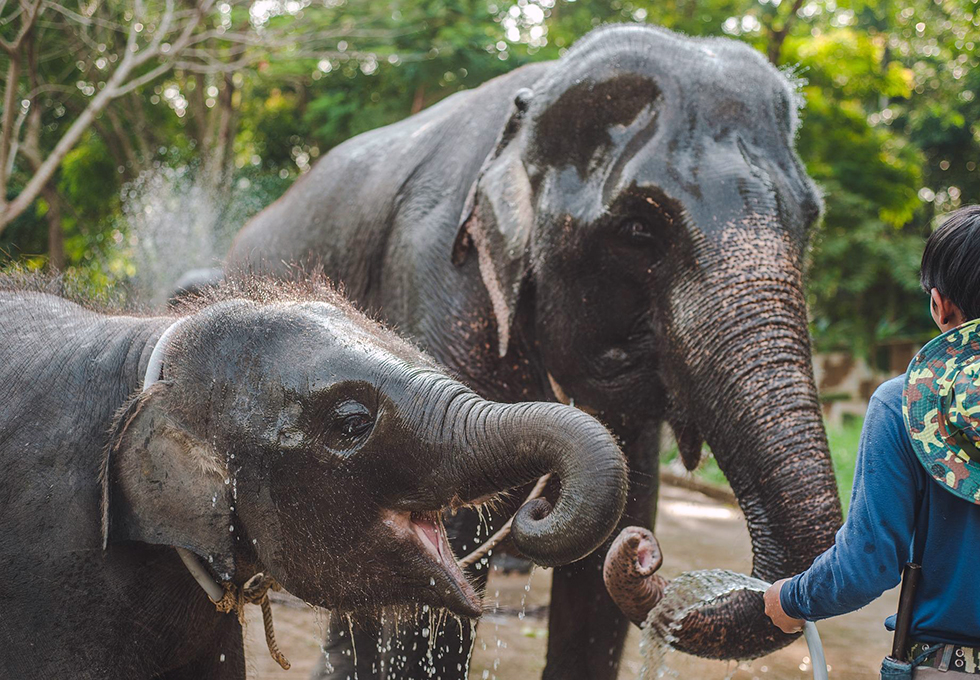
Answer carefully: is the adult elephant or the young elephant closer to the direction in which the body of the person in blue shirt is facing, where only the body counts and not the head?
the adult elephant

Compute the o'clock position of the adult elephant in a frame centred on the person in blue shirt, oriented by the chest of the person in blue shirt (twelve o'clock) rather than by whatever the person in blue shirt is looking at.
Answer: The adult elephant is roughly at 11 o'clock from the person in blue shirt.

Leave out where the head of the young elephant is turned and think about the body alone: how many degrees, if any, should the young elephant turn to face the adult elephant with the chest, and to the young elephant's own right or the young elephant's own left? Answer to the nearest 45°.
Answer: approximately 45° to the young elephant's own left

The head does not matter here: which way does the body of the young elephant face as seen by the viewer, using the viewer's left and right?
facing to the right of the viewer

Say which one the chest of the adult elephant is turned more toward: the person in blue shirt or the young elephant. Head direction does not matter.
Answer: the person in blue shirt

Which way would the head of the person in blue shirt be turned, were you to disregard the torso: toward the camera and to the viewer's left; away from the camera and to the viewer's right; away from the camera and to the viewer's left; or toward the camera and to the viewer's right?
away from the camera and to the viewer's left

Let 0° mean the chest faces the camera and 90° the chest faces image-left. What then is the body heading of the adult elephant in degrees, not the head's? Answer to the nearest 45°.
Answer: approximately 315°

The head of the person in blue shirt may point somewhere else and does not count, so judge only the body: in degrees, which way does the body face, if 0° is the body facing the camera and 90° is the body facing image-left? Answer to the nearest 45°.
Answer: approximately 180°

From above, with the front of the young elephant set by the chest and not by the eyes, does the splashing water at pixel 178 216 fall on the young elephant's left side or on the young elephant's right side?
on the young elephant's left side
